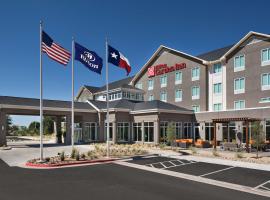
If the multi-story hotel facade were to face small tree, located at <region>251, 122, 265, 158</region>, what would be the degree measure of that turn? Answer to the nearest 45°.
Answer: approximately 45° to its left

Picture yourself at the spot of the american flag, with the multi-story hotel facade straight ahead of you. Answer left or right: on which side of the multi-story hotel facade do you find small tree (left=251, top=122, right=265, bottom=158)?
right

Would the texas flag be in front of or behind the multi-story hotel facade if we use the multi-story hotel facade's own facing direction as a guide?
in front

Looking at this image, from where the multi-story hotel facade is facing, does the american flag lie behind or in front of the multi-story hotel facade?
in front

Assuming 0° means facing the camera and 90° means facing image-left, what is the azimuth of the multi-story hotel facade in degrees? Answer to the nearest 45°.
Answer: approximately 45°

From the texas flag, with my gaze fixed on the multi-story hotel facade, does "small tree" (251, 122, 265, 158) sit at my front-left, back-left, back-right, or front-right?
front-right

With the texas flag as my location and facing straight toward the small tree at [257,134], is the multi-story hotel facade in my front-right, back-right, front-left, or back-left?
front-left

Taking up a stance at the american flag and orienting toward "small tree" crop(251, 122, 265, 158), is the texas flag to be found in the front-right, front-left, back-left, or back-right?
front-left
